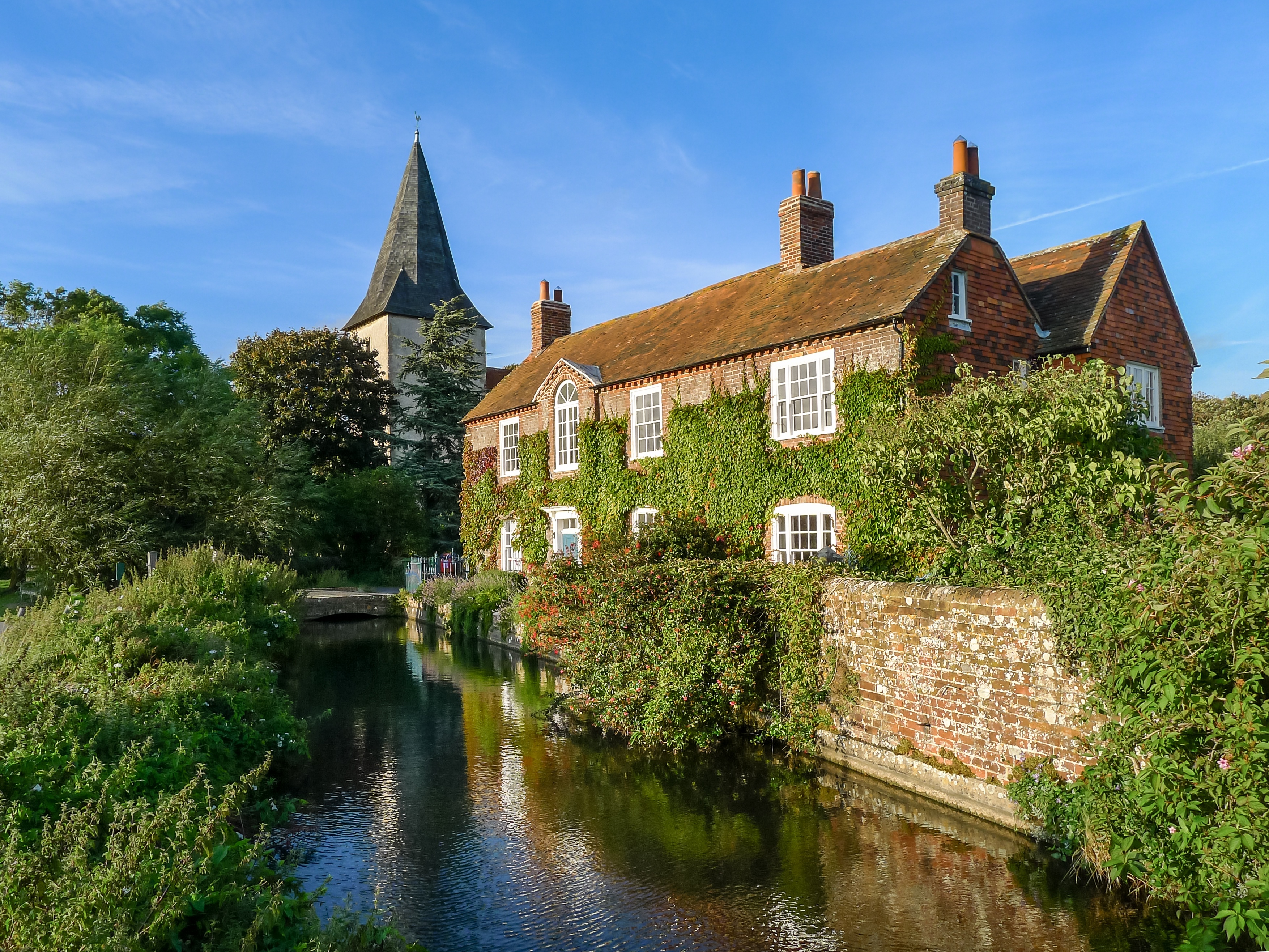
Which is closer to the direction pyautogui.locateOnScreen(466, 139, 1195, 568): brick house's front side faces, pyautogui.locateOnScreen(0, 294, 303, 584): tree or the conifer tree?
the tree

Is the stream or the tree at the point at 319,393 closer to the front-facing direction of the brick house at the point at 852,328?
the stream

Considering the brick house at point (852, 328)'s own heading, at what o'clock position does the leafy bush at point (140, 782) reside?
The leafy bush is roughly at 11 o'clock from the brick house.

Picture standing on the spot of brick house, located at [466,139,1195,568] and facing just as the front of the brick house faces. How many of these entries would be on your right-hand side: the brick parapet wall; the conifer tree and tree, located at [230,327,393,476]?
2

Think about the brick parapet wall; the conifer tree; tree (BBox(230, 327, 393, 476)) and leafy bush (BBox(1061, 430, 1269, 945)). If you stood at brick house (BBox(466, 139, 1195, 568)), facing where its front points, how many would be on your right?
2

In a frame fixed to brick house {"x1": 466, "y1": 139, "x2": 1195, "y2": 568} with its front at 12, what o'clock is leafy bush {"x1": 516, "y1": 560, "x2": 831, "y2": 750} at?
The leafy bush is roughly at 11 o'clock from the brick house.

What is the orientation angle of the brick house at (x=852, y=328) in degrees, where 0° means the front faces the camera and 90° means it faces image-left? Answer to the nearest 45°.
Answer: approximately 45°

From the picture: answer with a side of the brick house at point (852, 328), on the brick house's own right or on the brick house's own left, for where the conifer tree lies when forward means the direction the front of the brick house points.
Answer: on the brick house's own right

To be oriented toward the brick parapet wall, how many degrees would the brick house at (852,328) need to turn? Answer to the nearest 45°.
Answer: approximately 45° to its left

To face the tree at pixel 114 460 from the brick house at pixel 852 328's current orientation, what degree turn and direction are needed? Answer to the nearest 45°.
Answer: approximately 45° to its right

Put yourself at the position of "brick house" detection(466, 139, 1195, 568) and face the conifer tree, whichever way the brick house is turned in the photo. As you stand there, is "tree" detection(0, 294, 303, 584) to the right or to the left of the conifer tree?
left

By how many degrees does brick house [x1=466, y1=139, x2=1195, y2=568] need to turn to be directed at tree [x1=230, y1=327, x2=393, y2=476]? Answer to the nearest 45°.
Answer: approximately 90° to its right

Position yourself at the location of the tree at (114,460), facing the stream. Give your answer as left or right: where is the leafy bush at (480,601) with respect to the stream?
left
